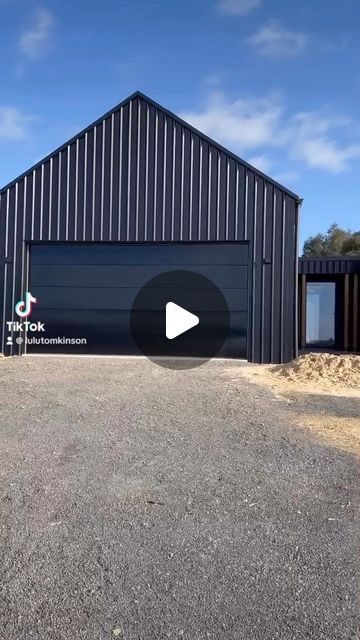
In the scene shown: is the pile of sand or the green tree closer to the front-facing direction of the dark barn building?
the pile of sand

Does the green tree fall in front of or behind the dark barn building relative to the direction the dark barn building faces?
behind

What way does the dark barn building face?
toward the camera

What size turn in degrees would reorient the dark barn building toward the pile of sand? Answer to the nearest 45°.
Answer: approximately 45° to its left
